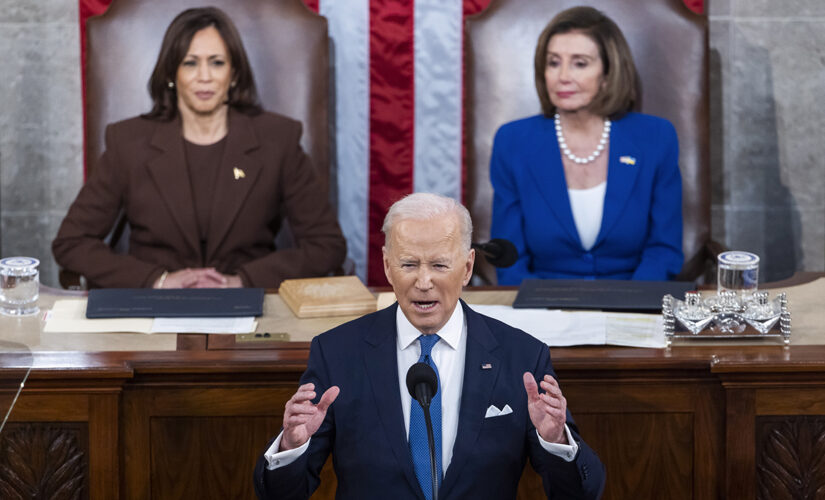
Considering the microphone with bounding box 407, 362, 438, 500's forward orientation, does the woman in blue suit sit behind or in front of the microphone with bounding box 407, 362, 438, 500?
in front

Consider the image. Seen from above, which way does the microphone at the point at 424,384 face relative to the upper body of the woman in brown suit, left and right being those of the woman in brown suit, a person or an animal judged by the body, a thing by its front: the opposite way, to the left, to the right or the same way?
the opposite way

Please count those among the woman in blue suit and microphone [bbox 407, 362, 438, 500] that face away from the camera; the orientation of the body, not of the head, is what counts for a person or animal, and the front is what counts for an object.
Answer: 1

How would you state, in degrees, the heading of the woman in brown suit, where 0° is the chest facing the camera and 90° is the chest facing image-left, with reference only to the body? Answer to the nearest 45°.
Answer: approximately 0°

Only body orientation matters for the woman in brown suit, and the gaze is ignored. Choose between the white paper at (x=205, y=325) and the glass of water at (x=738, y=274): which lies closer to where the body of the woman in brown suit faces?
the white paper

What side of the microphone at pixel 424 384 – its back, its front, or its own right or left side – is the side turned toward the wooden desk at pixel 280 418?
front

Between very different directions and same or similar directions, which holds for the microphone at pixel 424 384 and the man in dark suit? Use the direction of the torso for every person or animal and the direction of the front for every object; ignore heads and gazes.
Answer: very different directions

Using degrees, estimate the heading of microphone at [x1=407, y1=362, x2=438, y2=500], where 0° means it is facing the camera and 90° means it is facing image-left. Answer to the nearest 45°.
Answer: approximately 180°

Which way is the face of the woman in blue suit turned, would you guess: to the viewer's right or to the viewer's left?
to the viewer's left

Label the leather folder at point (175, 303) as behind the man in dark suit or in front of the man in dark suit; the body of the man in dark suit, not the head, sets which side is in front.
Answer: behind

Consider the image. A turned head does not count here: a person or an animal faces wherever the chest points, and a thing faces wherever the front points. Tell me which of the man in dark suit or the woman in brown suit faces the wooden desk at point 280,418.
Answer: the woman in brown suit

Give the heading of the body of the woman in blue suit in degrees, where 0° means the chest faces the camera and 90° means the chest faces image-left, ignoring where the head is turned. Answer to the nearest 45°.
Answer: approximately 0°

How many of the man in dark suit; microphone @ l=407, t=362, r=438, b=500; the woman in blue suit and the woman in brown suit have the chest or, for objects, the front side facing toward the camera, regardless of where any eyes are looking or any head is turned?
3
